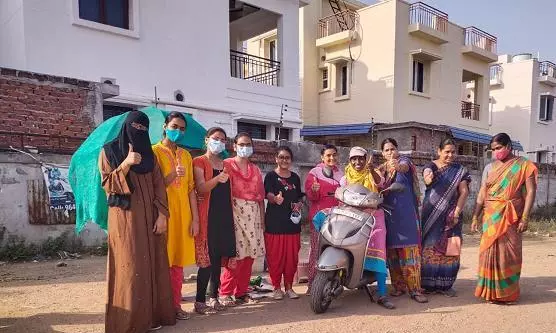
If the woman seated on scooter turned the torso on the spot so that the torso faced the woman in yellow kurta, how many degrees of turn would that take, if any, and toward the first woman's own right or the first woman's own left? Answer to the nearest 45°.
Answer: approximately 45° to the first woman's own right

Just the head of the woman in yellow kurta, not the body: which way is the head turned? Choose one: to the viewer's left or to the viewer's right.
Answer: to the viewer's right

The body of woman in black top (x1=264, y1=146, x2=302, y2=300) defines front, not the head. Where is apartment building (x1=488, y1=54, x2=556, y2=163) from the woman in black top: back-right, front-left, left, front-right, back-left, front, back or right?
back-left

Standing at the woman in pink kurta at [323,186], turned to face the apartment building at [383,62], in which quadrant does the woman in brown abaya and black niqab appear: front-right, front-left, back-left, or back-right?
back-left

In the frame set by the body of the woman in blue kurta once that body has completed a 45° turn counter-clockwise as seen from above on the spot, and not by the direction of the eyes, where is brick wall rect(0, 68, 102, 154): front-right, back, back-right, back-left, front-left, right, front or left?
back-right

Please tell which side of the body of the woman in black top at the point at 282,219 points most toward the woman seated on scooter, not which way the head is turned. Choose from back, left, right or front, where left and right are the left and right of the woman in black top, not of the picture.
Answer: left

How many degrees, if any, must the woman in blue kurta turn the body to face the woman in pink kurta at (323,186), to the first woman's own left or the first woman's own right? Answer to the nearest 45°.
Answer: approximately 90° to the first woman's own right

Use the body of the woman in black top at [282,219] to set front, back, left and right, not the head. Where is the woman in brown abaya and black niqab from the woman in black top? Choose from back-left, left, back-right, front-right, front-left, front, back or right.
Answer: front-right

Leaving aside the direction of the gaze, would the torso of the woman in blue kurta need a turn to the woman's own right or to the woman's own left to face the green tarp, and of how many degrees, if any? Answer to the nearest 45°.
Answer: approximately 45° to the woman's own right

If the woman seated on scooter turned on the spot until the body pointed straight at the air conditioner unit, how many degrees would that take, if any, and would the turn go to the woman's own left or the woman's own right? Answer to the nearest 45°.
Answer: approximately 135° to the woman's own right

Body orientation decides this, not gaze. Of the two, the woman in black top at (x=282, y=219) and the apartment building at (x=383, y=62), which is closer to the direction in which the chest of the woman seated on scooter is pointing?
the woman in black top
